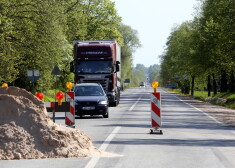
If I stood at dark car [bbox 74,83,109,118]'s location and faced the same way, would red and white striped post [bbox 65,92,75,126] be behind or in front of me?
in front

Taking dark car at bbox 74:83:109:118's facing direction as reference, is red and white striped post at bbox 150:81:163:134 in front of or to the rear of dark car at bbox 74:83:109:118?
in front

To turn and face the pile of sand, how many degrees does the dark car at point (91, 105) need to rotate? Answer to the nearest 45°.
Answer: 0° — it already faces it

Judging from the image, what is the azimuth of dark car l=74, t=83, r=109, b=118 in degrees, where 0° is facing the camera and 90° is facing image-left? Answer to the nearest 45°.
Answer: approximately 0°

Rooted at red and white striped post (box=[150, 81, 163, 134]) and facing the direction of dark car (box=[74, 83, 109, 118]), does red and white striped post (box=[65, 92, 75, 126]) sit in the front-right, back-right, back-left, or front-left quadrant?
front-left

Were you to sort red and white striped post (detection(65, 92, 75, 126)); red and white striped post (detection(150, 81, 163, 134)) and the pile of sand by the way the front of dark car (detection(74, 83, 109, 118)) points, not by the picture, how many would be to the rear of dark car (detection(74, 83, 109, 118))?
0

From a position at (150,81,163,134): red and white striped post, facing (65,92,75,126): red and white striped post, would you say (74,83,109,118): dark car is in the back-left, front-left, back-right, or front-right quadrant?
front-right
